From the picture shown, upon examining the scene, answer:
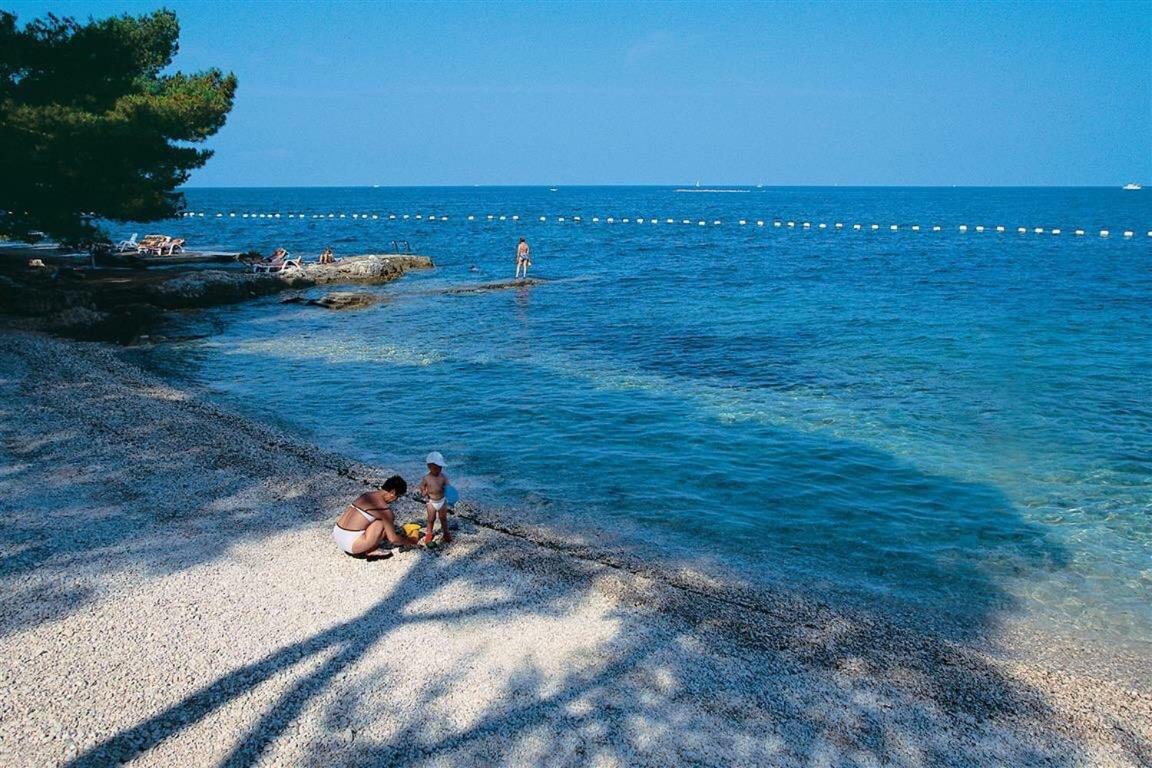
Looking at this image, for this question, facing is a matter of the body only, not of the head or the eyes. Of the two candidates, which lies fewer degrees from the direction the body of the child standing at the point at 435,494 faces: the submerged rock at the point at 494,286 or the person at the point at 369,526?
the person

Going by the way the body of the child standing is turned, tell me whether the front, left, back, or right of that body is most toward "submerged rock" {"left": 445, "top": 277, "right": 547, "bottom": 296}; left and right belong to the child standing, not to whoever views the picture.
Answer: back

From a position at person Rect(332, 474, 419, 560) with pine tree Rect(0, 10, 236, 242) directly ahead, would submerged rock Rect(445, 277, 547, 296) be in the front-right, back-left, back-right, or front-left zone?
front-right

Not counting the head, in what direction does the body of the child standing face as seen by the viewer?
toward the camera

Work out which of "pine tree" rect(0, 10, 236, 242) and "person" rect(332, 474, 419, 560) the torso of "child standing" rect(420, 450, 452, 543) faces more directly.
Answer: the person

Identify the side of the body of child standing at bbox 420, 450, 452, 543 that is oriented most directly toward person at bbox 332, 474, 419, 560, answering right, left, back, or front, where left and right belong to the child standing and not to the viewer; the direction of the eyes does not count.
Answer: right

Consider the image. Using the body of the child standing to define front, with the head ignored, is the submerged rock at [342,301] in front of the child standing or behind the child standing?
behind

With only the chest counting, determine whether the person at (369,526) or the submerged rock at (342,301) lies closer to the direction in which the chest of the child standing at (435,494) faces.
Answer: the person

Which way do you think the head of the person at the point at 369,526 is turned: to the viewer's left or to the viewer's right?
to the viewer's right
